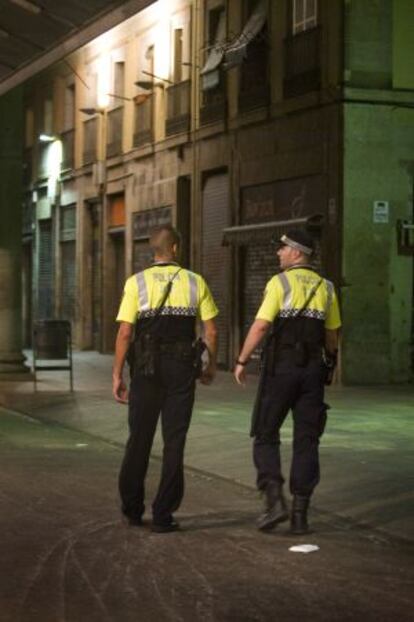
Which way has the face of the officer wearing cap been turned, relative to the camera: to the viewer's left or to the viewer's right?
to the viewer's left

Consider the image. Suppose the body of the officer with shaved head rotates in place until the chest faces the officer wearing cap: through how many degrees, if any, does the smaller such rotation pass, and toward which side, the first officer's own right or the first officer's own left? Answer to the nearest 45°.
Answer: approximately 90° to the first officer's own right

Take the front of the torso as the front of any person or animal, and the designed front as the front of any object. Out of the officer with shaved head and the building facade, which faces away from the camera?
the officer with shaved head

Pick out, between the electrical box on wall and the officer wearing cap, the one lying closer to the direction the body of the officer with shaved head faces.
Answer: the electrical box on wall

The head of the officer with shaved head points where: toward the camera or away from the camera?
away from the camera

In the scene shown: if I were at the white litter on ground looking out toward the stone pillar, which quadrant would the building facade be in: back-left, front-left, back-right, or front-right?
front-right

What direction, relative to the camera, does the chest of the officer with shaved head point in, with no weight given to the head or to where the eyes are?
away from the camera

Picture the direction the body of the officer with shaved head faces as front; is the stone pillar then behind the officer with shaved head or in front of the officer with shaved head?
in front

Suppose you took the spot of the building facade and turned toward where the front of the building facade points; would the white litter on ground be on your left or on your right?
on your left

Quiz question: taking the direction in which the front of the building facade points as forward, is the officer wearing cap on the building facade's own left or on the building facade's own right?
on the building facade's own left

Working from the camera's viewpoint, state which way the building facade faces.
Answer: facing the viewer and to the left of the viewer

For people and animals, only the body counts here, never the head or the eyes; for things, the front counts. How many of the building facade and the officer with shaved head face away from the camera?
1

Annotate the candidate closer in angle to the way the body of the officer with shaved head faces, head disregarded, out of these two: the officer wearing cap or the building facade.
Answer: the building facade

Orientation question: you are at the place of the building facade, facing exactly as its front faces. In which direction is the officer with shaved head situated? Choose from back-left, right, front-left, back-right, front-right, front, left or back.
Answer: front-left
